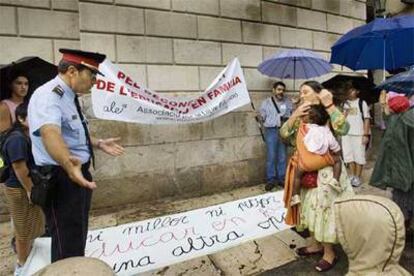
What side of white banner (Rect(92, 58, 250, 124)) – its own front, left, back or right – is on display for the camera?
front

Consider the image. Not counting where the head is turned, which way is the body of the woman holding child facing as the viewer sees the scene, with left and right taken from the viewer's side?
facing the viewer and to the left of the viewer

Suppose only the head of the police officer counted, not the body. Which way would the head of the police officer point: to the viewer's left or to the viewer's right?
to the viewer's right

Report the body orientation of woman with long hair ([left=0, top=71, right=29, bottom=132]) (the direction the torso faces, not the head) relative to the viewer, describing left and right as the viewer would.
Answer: facing the viewer and to the right of the viewer

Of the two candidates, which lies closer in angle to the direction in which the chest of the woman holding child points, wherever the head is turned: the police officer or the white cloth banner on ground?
the police officer

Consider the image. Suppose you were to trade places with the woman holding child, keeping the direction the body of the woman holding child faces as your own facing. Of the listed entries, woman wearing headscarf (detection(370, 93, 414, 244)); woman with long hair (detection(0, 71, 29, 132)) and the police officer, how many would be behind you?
1

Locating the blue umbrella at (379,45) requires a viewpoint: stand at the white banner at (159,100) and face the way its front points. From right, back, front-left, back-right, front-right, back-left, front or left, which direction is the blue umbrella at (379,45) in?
left

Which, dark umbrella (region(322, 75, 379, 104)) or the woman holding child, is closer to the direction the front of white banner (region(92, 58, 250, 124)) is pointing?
the woman holding child

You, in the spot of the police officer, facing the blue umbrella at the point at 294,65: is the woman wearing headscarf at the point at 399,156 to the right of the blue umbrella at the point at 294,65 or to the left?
right

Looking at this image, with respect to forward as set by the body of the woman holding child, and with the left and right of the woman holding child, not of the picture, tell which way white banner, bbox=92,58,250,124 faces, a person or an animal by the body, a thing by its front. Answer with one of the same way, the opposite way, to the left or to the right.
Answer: to the left

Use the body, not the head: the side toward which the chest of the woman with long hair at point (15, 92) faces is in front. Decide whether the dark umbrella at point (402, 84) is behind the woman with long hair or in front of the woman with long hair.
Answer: in front

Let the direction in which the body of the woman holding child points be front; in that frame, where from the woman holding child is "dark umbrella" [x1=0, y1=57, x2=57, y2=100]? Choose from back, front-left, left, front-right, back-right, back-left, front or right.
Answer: front-right
